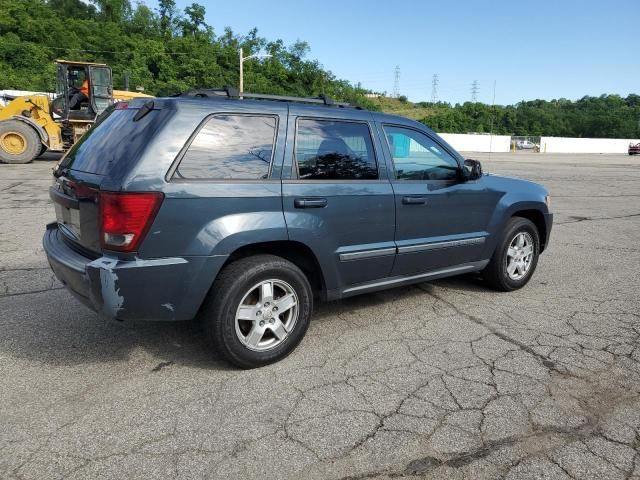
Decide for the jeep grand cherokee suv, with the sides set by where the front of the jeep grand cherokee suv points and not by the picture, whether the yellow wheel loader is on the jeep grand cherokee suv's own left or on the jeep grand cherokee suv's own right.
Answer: on the jeep grand cherokee suv's own left

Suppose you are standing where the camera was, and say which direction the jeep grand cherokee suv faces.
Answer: facing away from the viewer and to the right of the viewer
